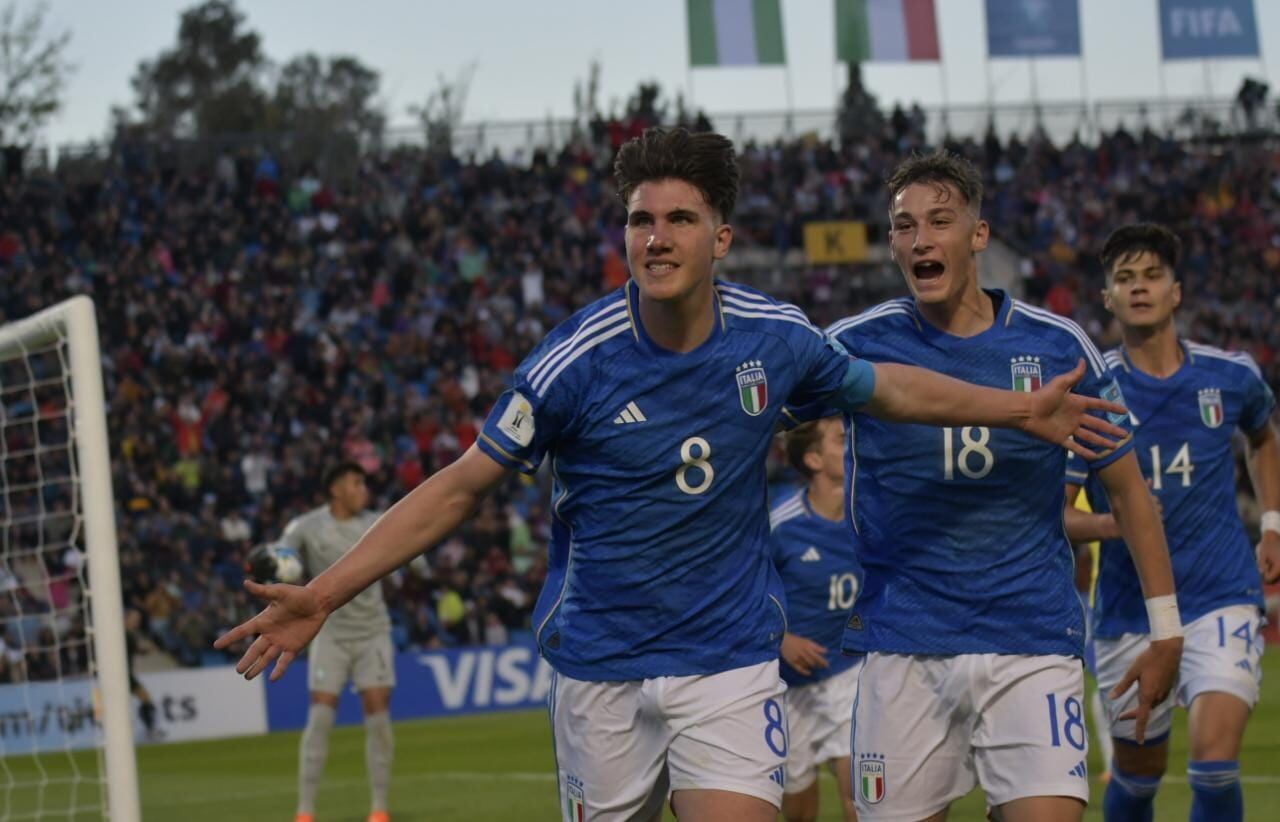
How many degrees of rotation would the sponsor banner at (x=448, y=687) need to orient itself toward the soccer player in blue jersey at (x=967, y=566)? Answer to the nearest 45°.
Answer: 0° — it already faces them

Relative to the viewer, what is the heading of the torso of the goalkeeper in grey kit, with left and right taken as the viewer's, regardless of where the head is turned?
facing the viewer and to the right of the viewer

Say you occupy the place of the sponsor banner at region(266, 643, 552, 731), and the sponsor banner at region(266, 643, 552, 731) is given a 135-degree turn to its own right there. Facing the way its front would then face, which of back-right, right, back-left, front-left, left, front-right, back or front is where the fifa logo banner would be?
right

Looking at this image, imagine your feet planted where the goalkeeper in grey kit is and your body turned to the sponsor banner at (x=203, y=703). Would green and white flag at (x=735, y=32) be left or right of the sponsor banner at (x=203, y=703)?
right

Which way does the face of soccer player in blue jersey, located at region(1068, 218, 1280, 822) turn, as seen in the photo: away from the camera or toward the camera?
toward the camera

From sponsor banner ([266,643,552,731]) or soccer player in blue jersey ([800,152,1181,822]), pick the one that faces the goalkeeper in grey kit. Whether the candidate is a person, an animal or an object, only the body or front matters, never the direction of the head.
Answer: the sponsor banner

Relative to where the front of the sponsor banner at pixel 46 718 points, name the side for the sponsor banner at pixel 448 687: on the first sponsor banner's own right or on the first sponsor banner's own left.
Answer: on the first sponsor banner's own left

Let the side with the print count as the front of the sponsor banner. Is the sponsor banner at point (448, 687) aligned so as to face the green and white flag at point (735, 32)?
no

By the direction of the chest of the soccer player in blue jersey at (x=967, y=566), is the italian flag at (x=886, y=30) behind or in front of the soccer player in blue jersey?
behind

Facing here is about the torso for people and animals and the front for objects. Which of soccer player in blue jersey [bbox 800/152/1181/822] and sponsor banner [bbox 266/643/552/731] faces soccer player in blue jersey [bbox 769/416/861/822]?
the sponsor banner

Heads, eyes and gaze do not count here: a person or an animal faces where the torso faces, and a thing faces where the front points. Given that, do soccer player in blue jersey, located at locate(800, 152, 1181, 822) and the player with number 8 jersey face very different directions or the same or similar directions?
same or similar directions

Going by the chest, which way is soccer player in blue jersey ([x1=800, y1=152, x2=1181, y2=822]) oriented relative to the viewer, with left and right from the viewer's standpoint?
facing the viewer

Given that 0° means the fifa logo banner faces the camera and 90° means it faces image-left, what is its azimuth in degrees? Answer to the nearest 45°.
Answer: approximately 0°

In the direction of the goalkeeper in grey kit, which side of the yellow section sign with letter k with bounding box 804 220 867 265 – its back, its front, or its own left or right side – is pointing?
front

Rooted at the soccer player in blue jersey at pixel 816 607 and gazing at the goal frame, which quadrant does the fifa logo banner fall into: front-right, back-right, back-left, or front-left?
back-right

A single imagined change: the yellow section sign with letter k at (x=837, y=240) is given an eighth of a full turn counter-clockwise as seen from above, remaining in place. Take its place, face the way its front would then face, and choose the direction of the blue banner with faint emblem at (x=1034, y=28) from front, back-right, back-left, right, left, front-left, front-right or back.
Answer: left

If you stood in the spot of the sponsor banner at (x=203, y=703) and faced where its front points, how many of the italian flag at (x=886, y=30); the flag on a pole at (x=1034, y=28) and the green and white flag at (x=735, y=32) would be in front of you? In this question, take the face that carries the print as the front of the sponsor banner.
0

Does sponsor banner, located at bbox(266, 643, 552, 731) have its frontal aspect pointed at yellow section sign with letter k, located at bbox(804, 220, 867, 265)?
no

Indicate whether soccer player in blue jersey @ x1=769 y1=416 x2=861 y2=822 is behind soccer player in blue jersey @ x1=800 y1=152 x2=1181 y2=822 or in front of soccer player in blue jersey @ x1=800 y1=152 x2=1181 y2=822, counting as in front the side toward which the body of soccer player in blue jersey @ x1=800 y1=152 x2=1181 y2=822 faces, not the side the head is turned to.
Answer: behind

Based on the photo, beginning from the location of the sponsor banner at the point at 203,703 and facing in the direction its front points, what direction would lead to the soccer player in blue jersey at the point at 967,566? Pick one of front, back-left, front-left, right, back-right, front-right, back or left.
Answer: front

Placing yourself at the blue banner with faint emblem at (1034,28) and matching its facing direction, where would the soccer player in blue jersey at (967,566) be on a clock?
The soccer player in blue jersey is roughly at 12 o'clock from the blue banner with faint emblem.

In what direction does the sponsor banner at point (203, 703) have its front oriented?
toward the camera

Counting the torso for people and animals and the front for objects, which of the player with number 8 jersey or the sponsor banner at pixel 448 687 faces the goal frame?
the sponsor banner
